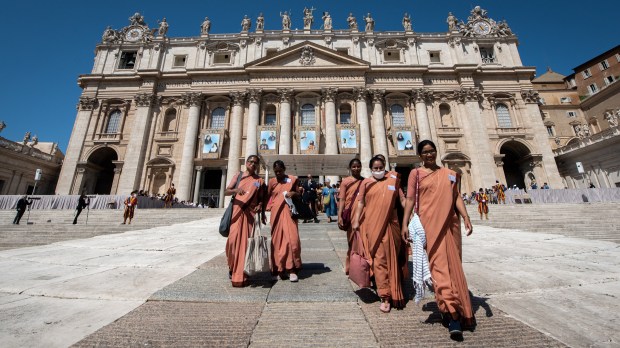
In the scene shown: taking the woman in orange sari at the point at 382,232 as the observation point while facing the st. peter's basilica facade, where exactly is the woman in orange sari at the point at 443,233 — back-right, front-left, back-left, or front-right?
back-right

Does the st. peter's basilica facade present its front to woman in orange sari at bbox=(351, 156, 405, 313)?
yes

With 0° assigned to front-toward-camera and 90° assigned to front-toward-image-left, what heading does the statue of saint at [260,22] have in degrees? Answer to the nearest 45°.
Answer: approximately 0°

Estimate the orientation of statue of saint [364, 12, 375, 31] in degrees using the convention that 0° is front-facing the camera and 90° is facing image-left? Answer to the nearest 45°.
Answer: approximately 0°
